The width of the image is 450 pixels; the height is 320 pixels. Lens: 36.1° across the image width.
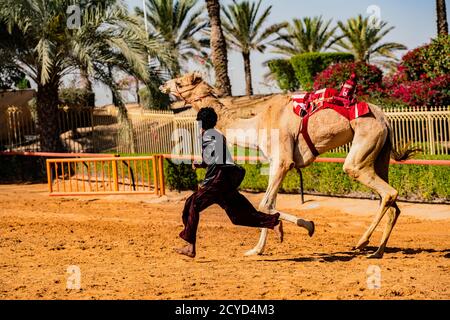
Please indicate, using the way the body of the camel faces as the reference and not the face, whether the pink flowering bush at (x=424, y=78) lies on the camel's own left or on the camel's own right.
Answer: on the camel's own right

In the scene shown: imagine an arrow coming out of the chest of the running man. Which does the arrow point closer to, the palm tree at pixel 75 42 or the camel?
the palm tree

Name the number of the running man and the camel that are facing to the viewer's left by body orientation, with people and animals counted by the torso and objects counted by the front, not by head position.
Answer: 2

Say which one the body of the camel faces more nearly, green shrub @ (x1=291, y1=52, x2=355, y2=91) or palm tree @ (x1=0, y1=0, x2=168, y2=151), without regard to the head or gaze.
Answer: the palm tree

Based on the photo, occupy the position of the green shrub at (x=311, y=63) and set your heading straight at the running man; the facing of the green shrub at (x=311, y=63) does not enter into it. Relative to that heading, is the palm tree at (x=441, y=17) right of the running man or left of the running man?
left

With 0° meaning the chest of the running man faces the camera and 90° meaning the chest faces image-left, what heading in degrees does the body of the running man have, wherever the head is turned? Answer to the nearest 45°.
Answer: approximately 90°

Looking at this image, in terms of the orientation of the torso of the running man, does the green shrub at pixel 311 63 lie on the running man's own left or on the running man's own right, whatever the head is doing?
on the running man's own right

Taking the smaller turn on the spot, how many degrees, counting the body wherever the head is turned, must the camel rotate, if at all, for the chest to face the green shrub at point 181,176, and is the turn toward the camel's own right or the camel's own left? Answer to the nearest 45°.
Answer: approximately 90° to the camel's own right

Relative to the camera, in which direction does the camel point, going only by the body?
to the viewer's left

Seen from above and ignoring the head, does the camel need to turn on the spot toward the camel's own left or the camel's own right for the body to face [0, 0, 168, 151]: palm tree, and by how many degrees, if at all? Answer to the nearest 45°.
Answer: approximately 45° to the camel's own right

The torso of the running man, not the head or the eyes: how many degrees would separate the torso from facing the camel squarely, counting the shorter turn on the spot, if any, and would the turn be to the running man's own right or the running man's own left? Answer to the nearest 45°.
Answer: approximately 135° to the running man's own right
